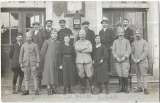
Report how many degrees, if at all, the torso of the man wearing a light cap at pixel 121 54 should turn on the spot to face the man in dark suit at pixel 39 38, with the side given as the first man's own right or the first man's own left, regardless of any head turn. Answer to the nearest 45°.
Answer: approximately 90° to the first man's own right

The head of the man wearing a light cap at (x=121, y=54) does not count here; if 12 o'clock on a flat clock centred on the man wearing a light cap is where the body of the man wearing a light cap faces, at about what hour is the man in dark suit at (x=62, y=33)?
The man in dark suit is roughly at 3 o'clock from the man wearing a light cap.

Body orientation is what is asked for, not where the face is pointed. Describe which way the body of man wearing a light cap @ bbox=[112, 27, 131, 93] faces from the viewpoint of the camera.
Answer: toward the camera

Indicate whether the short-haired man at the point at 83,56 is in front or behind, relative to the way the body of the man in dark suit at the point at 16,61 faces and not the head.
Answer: in front

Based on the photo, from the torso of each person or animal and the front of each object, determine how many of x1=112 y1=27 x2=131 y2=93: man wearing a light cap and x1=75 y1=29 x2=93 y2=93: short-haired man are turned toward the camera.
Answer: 2

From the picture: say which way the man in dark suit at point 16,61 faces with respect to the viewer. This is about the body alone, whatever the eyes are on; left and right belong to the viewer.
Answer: facing the viewer and to the right of the viewer

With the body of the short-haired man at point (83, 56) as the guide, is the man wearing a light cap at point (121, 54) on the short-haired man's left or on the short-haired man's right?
on the short-haired man's left

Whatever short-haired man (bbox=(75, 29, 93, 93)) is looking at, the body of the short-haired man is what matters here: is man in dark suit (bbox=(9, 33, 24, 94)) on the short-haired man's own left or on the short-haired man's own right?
on the short-haired man's own right

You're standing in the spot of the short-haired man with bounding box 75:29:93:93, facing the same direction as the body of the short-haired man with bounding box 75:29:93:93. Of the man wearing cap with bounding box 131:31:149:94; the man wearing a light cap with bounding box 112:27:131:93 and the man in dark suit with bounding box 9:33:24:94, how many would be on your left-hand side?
2
